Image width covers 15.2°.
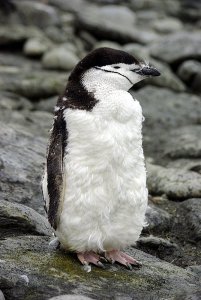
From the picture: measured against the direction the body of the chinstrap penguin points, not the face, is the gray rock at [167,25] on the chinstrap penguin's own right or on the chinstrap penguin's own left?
on the chinstrap penguin's own left

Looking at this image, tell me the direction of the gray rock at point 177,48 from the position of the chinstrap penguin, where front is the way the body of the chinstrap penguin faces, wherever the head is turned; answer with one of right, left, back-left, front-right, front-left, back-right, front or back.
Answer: back-left

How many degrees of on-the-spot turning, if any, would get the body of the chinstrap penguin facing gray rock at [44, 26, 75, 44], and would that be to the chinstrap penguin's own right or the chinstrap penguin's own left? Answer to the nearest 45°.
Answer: approximately 135° to the chinstrap penguin's own left

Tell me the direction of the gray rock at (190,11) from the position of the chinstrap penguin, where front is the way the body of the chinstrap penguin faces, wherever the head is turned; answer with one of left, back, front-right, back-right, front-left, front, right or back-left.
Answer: back-left

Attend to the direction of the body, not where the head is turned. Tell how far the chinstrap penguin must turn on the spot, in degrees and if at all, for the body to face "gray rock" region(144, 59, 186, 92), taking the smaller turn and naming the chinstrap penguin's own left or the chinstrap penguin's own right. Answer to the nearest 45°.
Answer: approximately 135° to the chinstrap penguin's own left

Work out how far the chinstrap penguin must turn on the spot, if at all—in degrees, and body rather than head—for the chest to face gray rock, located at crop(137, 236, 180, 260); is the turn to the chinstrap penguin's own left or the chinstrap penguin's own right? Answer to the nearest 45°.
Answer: approximately 90° to the chinstrap penguin's own left

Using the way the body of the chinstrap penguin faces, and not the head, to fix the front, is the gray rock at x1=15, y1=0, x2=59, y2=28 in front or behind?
behind

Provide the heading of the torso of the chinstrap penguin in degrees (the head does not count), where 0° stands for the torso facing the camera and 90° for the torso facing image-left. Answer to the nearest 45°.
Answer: approximately 315°

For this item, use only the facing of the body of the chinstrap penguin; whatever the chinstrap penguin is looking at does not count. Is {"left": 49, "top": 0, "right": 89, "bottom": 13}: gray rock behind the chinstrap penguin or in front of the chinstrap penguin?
behind

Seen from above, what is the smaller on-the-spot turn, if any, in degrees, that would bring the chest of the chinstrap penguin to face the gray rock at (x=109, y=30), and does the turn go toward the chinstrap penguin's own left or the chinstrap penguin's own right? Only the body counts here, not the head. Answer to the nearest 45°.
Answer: approximately 135° to the chinstrap penguin's own left

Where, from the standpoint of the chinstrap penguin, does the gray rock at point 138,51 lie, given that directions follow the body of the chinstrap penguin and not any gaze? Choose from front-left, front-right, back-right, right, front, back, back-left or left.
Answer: back-left

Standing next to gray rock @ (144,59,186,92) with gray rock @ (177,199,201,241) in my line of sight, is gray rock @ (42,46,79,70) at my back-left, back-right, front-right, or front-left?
back-right
